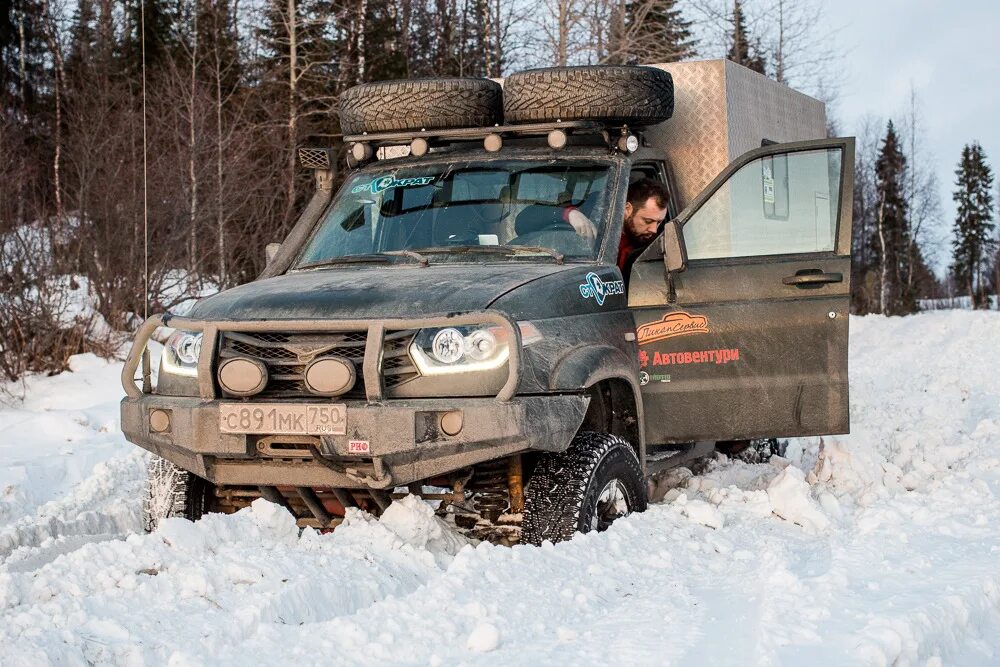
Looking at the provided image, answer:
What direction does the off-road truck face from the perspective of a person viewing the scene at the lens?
facing the viewer and to the left of the viewer

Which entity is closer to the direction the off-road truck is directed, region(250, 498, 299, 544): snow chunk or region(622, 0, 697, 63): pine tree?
the snow chunk

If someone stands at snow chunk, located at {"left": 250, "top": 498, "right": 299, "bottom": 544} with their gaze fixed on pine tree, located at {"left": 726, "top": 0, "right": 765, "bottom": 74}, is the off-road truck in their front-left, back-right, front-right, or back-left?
front-right

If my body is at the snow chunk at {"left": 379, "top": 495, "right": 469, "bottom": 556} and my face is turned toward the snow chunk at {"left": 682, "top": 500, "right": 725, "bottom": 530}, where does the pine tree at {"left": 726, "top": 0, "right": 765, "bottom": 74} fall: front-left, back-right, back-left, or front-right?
front-left

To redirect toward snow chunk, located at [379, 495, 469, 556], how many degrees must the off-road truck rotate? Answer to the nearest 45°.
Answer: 0° — it already faces it

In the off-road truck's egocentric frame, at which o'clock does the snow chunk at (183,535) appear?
The snow chunk is roughly at 12 o'clock from the off-road truck.

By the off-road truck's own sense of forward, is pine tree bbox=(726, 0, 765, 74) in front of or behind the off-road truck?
behind

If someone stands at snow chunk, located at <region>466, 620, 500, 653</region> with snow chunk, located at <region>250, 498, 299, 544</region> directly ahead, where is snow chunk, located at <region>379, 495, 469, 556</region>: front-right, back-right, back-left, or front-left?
front-right

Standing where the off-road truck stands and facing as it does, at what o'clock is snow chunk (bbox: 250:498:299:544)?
The snow chunk is roughly at 12 o'clock from the off-road truck.

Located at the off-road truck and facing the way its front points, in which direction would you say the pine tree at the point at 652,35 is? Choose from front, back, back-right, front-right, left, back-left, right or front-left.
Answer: back-right

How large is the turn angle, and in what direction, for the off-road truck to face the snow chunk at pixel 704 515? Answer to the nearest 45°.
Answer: approximately 90° to its left

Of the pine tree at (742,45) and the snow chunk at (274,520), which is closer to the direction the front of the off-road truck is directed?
the snow chunk
